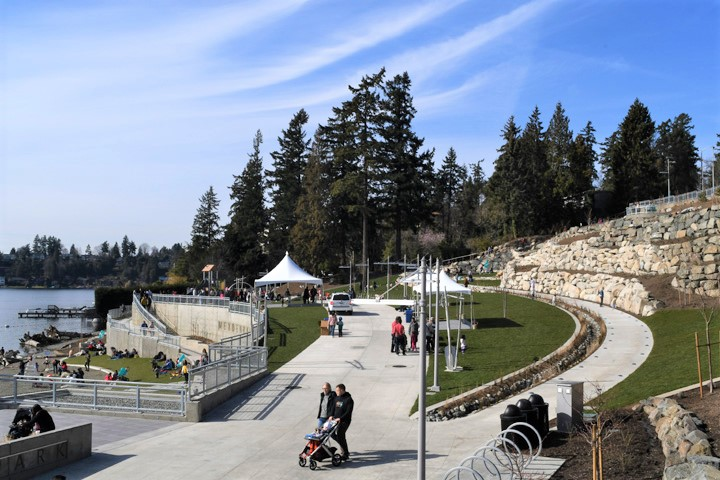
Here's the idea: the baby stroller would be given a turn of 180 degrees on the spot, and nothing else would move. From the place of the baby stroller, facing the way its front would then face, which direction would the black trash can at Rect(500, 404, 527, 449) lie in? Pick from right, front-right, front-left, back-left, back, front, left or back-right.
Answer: front-right

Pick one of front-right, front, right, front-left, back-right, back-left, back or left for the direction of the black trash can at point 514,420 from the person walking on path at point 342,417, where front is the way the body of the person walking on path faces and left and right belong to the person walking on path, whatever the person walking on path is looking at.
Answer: back-left

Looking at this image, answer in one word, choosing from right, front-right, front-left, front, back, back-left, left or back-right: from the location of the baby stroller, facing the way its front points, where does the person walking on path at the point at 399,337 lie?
back-right

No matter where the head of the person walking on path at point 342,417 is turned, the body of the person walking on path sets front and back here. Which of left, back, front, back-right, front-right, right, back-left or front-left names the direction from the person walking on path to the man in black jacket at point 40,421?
front-right

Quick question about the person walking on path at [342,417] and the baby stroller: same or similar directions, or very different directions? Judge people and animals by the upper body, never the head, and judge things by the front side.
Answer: same or similar directions

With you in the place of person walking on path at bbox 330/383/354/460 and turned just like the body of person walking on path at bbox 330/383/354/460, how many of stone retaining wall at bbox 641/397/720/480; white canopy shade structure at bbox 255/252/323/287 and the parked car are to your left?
1

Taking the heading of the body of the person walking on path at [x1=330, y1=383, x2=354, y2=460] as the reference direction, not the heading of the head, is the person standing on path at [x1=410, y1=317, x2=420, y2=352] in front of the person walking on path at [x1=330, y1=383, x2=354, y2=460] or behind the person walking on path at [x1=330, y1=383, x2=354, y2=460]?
behind

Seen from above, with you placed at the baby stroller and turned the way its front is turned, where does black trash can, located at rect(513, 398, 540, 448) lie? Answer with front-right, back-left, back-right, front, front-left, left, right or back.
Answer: back-left

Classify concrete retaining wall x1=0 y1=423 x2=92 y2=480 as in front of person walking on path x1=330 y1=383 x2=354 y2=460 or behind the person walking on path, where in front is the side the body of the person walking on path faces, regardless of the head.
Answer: in front

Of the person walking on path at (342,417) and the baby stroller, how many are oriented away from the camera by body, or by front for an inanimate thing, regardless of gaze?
0

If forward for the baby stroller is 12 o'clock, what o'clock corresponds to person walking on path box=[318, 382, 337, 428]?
The person walking on path is roughly at 5 o'clock from the baby stroller.

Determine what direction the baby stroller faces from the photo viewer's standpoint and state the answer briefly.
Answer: facing the viewer and to the left of the viewer

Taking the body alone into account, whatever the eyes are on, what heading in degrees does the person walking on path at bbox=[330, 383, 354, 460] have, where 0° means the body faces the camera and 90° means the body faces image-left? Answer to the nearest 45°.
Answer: approximately 45°

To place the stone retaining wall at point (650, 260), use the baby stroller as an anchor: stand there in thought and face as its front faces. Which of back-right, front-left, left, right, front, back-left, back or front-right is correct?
back

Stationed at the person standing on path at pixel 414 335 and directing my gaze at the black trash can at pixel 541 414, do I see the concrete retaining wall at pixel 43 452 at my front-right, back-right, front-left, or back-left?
front-right
